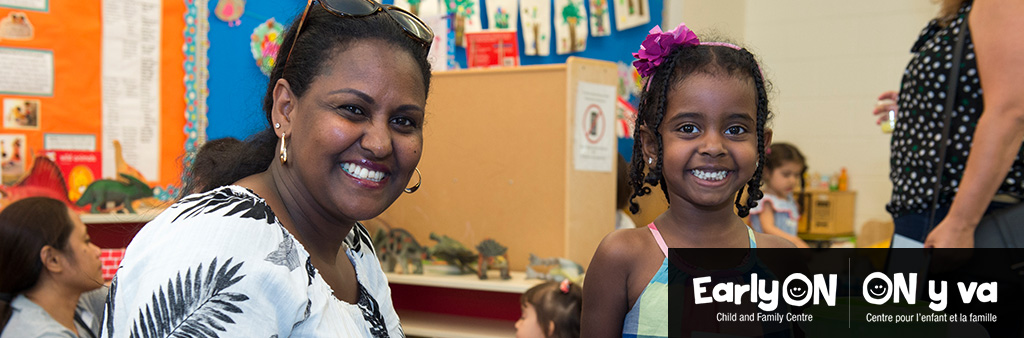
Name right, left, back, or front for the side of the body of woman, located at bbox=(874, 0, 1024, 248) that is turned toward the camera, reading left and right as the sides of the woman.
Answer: left

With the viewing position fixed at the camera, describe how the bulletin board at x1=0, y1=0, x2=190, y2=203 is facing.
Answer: facing the viewer

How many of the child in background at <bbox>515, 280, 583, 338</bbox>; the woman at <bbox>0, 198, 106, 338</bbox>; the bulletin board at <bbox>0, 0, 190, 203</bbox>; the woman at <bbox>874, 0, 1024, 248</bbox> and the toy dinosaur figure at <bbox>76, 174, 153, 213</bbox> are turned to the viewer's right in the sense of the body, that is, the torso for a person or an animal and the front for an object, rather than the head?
2

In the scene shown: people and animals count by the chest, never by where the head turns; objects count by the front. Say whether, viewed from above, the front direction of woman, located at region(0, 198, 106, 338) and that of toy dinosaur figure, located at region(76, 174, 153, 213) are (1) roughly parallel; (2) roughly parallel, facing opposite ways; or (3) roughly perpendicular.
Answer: roughly parallel

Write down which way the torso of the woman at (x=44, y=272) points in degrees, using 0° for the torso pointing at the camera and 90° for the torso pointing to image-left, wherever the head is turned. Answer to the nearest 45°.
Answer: approximately 270°

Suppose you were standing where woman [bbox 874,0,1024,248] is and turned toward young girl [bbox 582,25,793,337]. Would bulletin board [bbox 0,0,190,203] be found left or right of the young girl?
right

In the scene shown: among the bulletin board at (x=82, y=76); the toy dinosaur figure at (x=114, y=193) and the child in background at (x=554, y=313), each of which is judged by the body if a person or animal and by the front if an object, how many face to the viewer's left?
1

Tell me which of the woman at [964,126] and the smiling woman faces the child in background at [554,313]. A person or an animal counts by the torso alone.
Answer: the woman

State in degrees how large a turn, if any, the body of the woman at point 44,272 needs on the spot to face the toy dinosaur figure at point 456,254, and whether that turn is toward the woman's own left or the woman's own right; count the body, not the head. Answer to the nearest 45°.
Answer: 0° — they already face it

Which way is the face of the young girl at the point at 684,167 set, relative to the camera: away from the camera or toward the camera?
toward the camera

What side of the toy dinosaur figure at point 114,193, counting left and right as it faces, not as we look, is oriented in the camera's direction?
right

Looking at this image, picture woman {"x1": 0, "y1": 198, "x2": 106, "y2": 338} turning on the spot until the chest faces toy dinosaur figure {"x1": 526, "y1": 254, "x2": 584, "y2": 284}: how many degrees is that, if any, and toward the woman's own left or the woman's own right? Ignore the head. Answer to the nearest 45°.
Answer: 0° — they already face it

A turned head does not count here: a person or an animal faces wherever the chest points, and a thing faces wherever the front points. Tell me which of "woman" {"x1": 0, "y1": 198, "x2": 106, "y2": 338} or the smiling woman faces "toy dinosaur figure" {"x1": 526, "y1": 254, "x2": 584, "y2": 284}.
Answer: the woman

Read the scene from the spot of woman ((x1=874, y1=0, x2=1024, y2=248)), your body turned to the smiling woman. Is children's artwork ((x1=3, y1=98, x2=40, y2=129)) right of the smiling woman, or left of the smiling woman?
right
